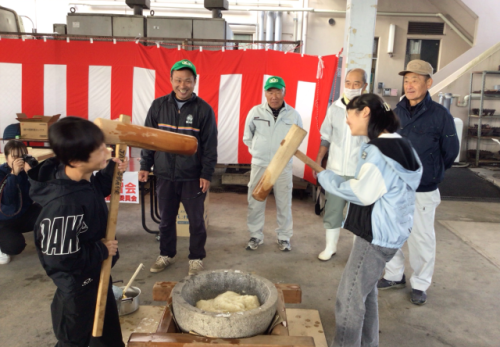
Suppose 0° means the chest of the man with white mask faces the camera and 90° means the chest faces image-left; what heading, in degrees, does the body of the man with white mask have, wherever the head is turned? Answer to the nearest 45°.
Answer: approximately 45°

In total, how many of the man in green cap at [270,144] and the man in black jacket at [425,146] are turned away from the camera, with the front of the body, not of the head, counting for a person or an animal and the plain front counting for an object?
0

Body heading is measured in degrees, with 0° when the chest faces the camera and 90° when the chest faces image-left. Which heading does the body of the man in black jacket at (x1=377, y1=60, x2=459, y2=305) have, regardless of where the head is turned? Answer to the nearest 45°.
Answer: approximately 45°

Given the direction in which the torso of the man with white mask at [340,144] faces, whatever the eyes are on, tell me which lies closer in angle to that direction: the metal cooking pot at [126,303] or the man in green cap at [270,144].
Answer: the metal cooking pot

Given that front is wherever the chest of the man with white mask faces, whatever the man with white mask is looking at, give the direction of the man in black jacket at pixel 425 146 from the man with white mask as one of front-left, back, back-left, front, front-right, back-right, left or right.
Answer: left

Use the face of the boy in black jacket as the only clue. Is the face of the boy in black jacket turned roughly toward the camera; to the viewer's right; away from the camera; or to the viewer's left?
to the viewer's right
